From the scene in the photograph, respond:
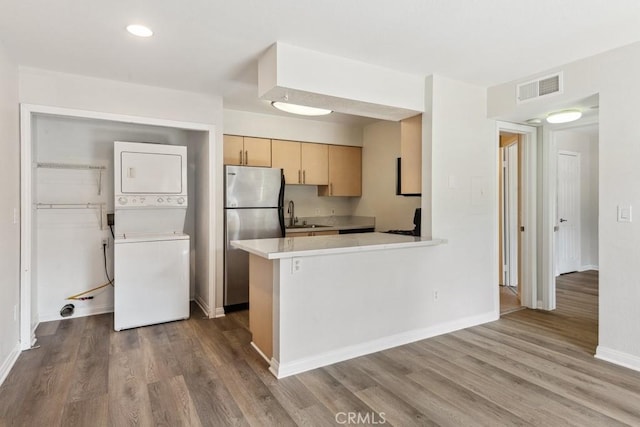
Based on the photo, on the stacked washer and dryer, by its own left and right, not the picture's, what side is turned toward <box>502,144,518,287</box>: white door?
left

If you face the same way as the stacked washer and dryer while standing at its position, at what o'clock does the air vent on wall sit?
The air vent on wall is roughly at 10 o'clock from the stacked washer and dryer.

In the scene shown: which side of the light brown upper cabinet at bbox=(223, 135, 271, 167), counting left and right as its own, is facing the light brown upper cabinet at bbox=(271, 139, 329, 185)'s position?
left

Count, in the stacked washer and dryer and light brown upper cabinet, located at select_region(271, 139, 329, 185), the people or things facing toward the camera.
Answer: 2

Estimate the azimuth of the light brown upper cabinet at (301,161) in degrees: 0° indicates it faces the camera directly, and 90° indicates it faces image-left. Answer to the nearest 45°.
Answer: approximately 0°

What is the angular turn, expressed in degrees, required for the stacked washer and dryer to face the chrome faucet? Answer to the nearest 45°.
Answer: approximately 135° to its left

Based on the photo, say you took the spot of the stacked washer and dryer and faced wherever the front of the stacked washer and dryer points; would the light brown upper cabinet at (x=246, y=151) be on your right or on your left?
on your left

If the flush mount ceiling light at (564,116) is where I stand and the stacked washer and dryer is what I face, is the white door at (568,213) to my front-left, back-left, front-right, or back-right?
back-right

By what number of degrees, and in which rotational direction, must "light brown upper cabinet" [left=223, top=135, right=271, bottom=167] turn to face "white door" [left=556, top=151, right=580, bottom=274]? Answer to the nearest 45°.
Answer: approximately 90° to its left
